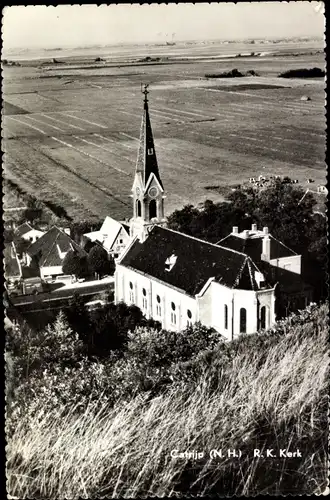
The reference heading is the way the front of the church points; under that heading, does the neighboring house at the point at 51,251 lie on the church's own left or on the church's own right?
on the church's own left

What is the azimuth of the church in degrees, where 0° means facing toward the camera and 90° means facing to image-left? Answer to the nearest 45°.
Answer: approximately 135°

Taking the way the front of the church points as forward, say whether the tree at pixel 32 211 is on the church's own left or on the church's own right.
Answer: on the church's own left

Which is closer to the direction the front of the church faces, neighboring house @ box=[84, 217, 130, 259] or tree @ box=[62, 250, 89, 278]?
the neighboring house

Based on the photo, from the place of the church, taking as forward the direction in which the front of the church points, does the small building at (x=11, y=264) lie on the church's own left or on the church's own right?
on the church's own left
